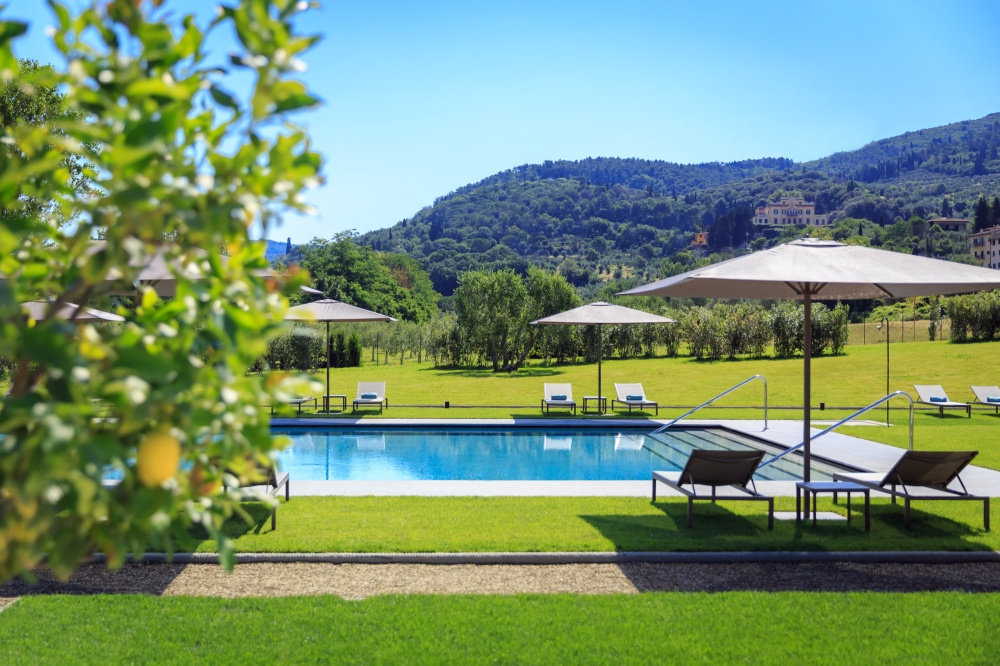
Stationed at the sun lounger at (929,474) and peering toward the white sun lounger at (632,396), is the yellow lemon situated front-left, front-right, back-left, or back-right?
back-left

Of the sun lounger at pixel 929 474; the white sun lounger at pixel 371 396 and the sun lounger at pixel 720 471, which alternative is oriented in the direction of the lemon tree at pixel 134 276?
the white sun lounger

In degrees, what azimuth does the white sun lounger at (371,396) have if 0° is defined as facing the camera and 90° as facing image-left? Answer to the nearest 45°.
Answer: approximately 0°

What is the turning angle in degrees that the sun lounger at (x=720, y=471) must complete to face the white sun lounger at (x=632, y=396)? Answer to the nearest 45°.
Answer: approximately 45° to its right

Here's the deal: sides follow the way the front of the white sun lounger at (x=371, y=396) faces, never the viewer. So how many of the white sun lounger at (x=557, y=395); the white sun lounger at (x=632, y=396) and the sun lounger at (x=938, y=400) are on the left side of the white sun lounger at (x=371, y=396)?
3

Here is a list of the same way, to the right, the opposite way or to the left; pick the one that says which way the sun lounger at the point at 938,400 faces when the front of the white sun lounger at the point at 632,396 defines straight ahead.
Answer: the same way

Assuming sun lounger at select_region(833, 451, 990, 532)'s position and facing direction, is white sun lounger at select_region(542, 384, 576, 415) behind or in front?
in front

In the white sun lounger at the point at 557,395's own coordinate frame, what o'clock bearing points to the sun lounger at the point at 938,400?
The sun lounger is roughly at 9 o'clock from the white sun lounger.

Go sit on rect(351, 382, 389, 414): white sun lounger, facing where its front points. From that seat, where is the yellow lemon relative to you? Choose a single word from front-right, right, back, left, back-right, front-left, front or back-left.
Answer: front

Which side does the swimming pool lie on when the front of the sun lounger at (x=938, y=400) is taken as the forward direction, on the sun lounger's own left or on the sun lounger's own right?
on the sun lounger's own right

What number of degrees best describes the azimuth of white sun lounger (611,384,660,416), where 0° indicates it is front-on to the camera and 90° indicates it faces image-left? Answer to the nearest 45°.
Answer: approximately 315°

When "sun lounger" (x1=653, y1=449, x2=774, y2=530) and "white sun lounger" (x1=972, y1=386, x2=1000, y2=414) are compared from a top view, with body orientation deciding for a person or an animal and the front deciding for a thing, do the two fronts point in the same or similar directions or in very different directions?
very different directions

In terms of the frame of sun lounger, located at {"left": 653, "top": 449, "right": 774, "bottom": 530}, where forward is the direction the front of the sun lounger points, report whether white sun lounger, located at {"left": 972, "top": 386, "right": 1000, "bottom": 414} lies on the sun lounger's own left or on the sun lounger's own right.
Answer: on the sun lounger's own right

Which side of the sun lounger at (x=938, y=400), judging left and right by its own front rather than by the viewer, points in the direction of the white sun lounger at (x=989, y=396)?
left

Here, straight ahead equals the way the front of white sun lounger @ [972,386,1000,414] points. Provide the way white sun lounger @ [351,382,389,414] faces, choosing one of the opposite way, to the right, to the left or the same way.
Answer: the same way
